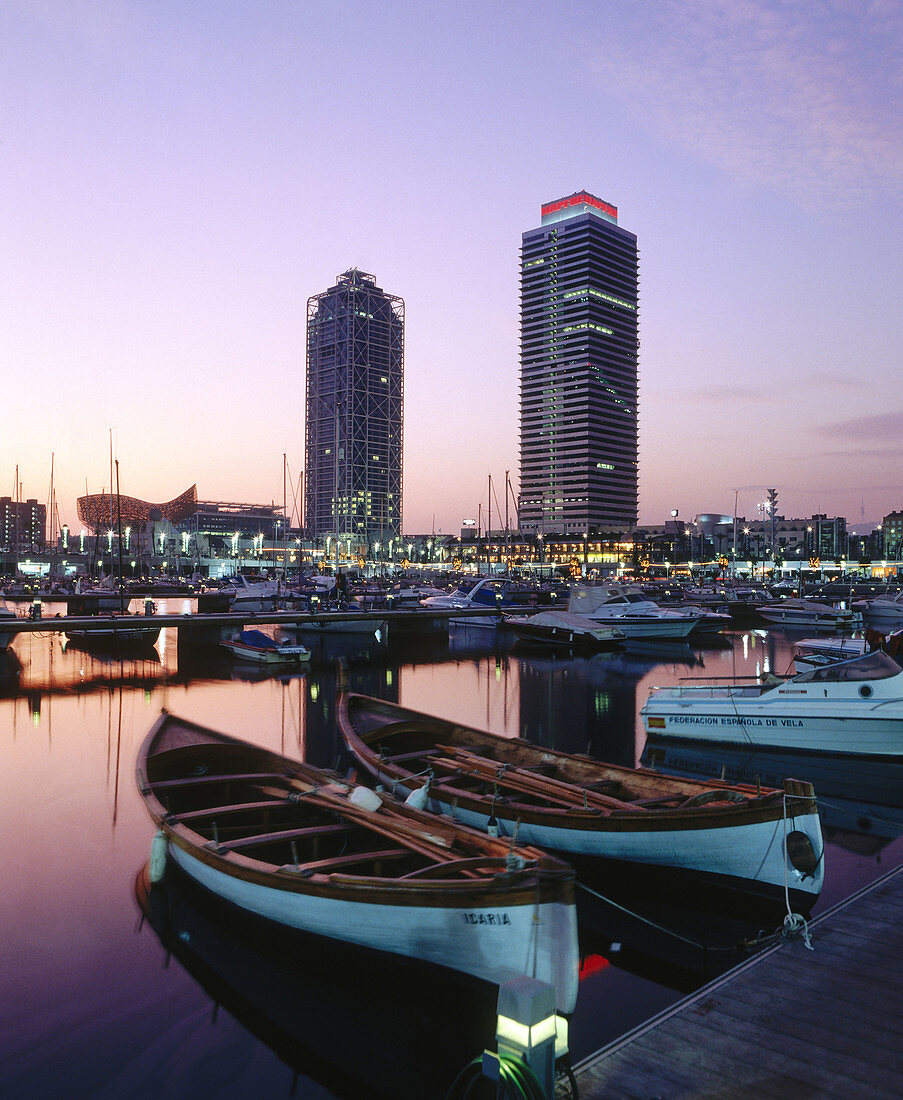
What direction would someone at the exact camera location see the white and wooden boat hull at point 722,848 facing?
facing the viewer and to the right of the viewer

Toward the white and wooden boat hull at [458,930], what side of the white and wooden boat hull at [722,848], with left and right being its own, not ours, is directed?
right

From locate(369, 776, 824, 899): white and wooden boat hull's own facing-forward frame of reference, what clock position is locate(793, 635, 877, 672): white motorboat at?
The white motorboat is roughly at 2 o'clock from the white and wooden boat hull.
